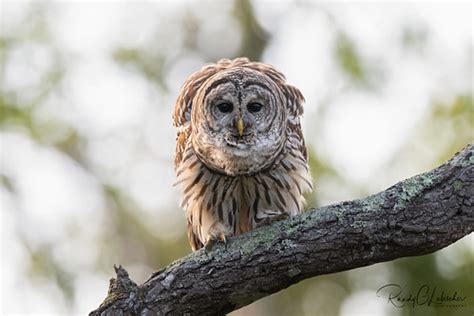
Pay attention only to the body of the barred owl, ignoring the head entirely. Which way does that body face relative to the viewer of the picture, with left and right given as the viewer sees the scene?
facing the viewer
